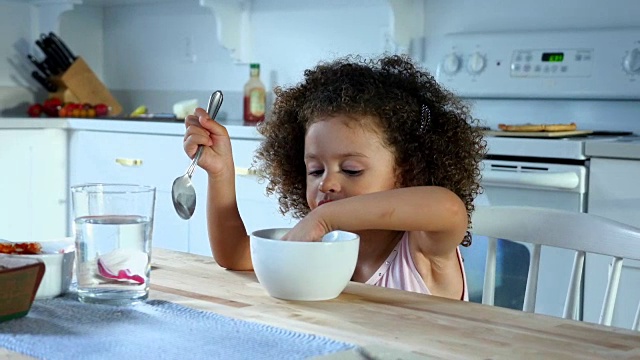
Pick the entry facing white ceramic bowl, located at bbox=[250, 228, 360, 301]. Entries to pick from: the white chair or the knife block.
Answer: the white chair

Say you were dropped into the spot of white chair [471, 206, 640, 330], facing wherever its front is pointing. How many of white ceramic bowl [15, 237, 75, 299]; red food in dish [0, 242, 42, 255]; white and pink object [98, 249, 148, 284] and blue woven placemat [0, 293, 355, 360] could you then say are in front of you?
4

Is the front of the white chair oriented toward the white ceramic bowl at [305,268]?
yes

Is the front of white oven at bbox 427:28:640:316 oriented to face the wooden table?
yes
